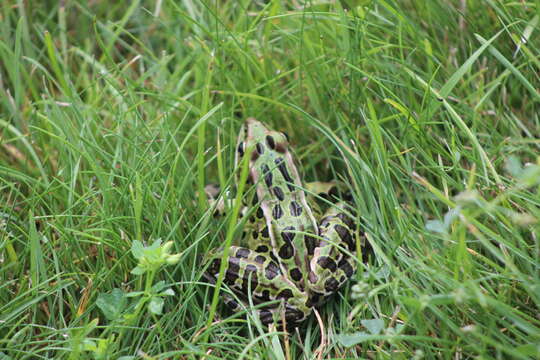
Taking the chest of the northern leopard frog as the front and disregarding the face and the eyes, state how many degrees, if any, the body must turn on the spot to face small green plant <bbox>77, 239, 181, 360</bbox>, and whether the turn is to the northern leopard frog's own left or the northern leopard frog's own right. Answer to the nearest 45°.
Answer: approximately 135° to the northern leopard frog's own left

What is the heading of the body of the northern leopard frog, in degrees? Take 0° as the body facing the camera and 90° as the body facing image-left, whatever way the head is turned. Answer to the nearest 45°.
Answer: approximately 180°
